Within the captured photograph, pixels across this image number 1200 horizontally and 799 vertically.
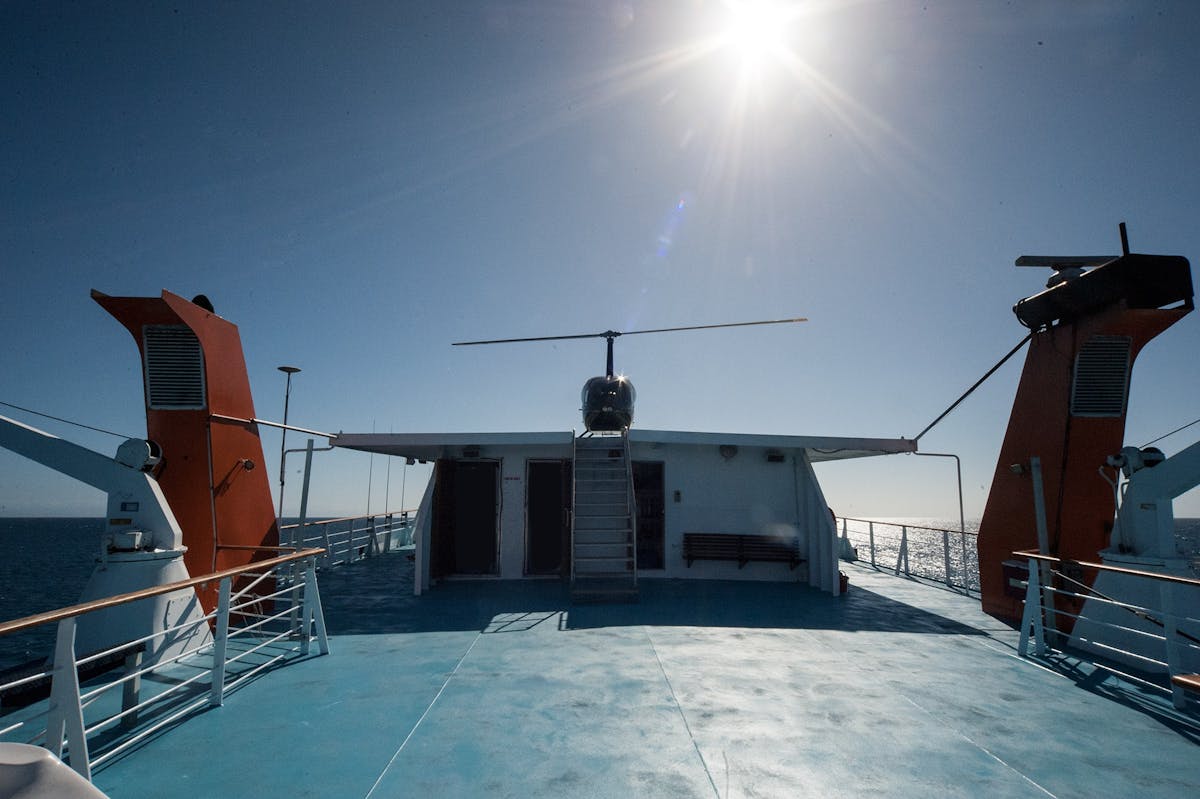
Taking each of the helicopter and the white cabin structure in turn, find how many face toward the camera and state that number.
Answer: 2

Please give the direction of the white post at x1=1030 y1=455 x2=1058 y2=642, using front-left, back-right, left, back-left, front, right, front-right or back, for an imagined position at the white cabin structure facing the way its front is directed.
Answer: front-left

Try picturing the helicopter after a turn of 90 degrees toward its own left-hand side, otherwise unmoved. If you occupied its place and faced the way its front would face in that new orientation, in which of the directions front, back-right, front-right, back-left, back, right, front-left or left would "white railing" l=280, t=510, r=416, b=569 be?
back

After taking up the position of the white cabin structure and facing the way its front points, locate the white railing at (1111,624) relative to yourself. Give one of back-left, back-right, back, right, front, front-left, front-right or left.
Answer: front-left

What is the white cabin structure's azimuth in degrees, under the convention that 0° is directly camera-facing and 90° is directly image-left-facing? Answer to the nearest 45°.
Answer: approximately 0°

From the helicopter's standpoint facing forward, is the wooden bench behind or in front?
in front

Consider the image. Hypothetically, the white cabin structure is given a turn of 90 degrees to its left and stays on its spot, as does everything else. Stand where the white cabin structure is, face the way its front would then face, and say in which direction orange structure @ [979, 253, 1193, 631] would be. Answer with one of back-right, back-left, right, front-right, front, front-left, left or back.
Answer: front-right

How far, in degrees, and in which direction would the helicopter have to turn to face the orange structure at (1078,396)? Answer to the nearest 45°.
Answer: approximately 45° to its left

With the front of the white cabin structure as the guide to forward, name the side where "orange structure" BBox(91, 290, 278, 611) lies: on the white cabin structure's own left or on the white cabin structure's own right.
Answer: on the white cabin structure's own right
